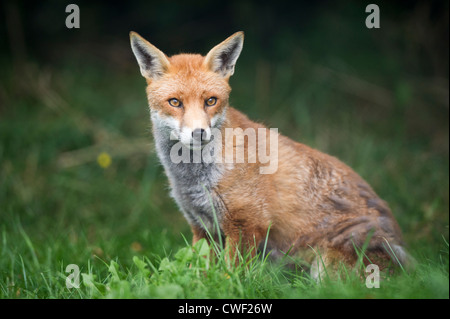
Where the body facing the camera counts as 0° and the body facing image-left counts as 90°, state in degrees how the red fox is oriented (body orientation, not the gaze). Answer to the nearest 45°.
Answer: approximately 45°
